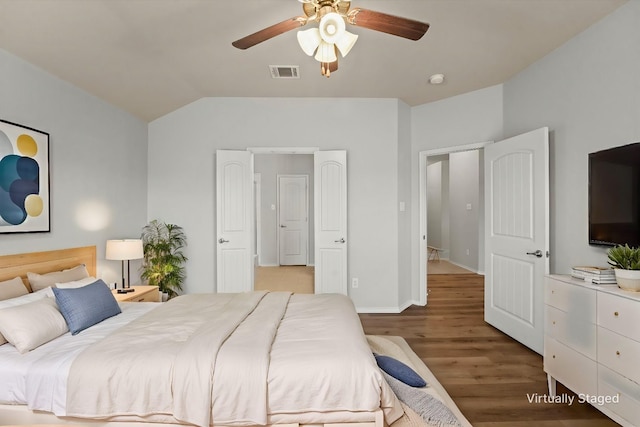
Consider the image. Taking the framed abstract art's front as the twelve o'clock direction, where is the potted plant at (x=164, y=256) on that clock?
The potted plant is roughly at 9 o'clock from the framed abstract art.

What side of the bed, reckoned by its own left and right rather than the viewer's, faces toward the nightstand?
left

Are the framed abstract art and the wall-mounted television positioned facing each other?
yes

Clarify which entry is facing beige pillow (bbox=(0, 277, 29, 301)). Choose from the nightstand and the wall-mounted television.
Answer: the wall-mounted television

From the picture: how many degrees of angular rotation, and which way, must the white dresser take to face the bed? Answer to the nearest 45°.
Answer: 0° — it already faces it

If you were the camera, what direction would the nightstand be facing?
facing the viewer and to the right of the viewer

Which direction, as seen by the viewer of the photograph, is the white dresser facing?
facing the viewer and to the left of the viewer

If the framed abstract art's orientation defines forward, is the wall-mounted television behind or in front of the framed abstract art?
in front

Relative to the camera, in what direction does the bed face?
facing to the right of the viewer

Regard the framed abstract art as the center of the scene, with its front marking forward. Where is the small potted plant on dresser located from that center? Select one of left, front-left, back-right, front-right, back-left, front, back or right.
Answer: front

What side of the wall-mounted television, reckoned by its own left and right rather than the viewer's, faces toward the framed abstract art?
front

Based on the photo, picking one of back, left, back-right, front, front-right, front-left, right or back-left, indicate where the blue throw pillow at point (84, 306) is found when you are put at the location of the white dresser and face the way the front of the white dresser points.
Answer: front

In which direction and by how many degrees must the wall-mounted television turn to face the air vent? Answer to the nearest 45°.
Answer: approximately 45° to its right

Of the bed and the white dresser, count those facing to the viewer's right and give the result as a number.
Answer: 1

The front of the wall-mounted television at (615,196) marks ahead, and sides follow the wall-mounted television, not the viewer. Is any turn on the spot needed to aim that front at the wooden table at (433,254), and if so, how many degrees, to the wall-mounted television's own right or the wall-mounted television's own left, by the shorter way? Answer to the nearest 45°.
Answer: approximately 90° to the wall-mounted television's own right
